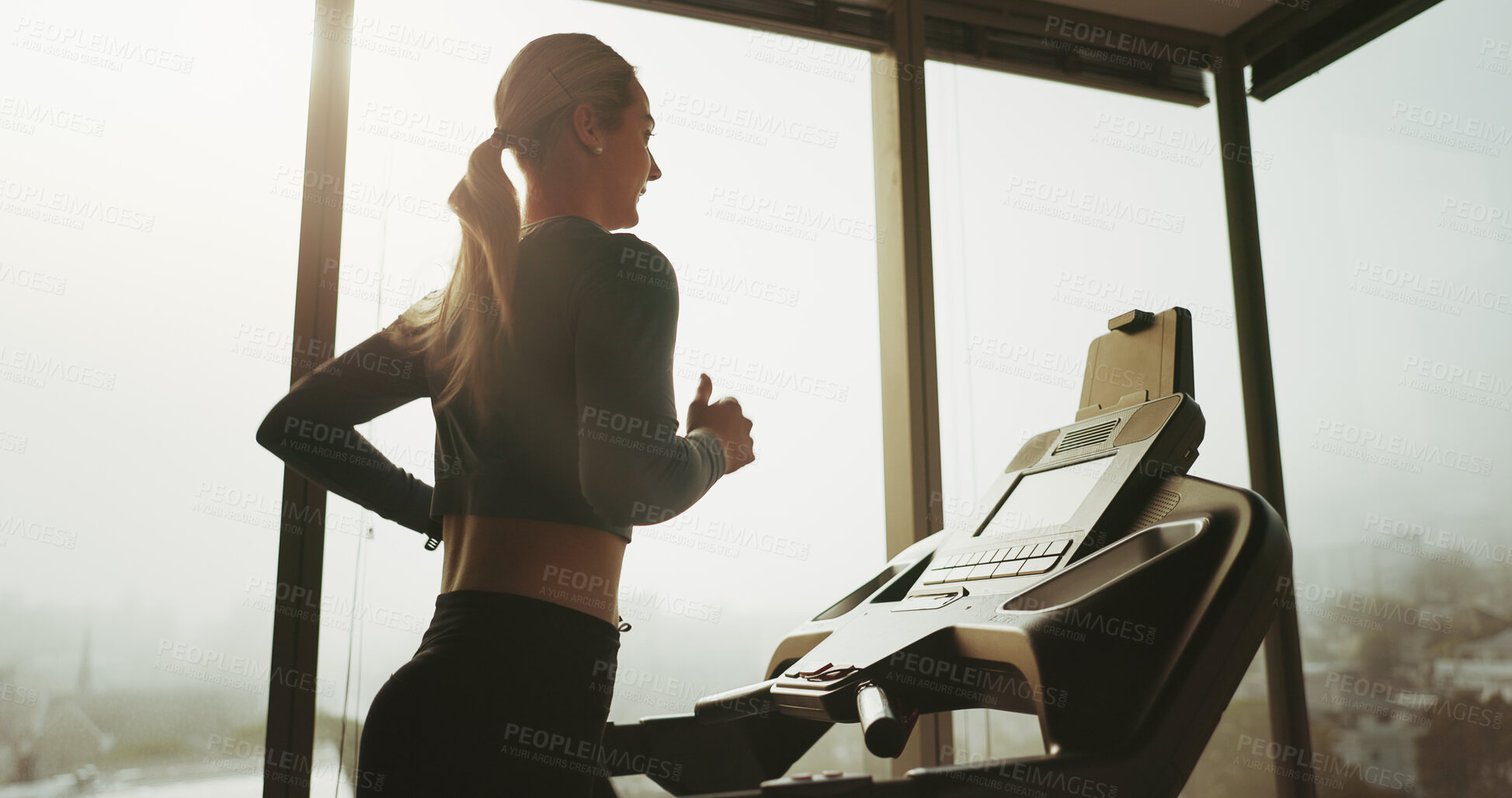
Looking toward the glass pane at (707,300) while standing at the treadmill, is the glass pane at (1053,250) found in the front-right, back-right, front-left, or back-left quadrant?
front-right

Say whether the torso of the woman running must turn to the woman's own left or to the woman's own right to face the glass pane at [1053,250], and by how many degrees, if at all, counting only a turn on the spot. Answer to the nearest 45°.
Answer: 0° — they already face it

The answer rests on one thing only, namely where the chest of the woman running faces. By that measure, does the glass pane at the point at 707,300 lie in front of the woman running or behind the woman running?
in front

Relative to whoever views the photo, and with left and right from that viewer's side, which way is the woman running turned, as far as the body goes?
facing away from the viewer and to the right of the viewer
